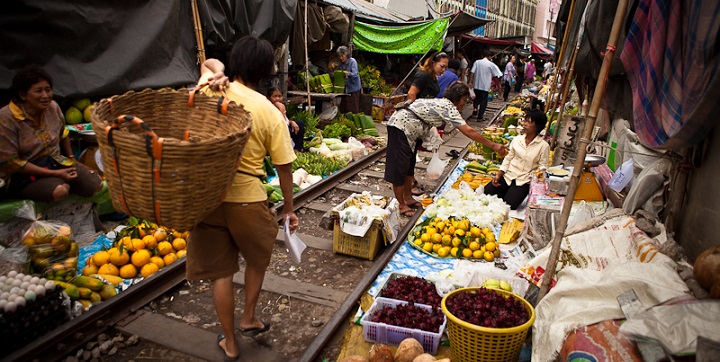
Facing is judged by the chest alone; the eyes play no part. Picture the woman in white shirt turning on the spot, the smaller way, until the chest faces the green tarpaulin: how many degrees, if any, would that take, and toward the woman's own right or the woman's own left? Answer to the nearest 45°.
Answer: approximately 90° to the woman's own right

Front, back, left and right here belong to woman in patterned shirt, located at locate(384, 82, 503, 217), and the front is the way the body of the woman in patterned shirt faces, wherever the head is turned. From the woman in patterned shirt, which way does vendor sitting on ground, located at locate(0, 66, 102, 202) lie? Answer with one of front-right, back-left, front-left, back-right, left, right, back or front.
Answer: back-right

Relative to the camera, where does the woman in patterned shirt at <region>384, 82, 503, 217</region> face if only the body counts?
to the viewer's right

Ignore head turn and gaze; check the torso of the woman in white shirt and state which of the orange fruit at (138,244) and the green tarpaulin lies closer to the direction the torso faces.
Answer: the orange fruit

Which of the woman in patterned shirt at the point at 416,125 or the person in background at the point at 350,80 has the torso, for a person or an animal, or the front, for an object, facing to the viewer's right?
the woman in patterned shirt

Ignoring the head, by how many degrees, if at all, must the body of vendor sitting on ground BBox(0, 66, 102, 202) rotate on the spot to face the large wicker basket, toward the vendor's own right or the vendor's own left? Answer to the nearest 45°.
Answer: approximately 45° to the vendor's own right

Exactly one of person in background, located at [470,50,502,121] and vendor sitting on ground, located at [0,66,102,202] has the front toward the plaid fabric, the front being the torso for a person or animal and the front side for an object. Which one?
the vendor sitting on ground

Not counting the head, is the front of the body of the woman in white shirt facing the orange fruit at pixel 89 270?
yes

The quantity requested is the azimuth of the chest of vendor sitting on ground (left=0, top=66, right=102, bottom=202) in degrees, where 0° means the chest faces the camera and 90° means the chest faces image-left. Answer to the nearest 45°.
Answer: approximately 315°

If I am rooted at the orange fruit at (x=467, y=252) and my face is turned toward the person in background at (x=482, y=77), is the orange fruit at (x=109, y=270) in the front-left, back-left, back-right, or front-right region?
back-left

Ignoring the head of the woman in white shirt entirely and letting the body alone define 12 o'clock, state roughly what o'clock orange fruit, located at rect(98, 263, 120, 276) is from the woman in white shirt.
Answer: The orange fruit is roughly at 12 o'clock from the woman in white shirt.

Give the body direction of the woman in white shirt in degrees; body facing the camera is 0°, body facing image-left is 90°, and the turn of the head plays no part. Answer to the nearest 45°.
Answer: approximately 45°
